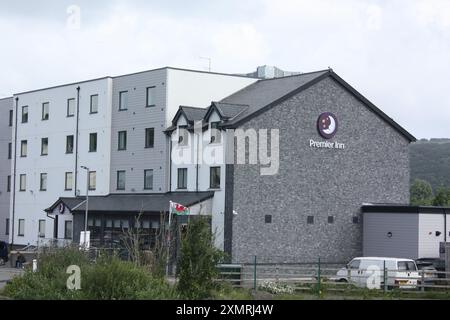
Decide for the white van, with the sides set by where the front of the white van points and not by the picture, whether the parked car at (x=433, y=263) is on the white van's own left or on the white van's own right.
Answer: on the white van's own right

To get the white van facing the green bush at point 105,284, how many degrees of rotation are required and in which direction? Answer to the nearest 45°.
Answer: approximately 90° to its left

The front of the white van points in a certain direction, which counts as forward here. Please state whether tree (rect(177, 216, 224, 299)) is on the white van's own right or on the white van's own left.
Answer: on the white van's own left

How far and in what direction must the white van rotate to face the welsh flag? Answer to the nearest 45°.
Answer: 0° — it already faces it

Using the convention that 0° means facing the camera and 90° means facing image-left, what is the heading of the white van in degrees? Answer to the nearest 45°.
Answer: approximately 135°

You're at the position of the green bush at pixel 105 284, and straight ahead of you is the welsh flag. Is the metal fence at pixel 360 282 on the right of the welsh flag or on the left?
right

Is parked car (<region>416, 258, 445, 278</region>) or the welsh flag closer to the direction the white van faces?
the welsh flag

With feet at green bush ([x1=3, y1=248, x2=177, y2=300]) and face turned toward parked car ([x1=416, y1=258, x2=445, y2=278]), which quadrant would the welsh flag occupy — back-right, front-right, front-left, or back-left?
front-left
